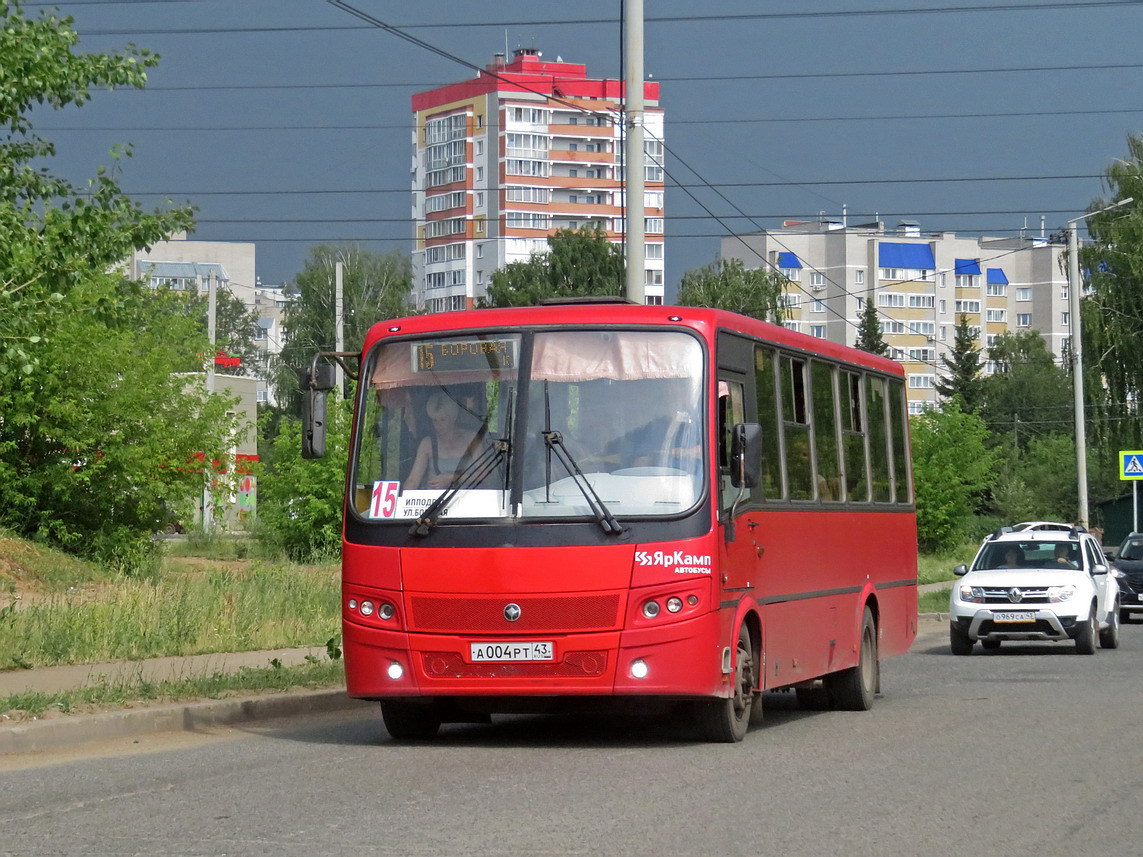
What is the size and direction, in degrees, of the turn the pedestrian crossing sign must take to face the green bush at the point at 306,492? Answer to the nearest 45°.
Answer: approximately 45° to its right

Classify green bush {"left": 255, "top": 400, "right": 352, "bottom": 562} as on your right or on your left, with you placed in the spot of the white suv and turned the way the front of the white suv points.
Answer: on your right

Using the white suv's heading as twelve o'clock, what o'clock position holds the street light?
The street light is roughly at 6 o'clock from the white suv.

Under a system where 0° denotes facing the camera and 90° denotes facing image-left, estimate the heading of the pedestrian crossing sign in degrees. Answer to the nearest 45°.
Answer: approximately 0°

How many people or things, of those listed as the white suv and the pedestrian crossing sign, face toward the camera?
2

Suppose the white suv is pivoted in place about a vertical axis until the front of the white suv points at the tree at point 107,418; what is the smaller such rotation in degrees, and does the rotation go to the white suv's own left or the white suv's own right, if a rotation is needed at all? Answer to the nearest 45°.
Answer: approximately 90° to the white suv's own right

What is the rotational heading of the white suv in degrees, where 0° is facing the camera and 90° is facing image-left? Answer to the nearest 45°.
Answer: approximately 0°
